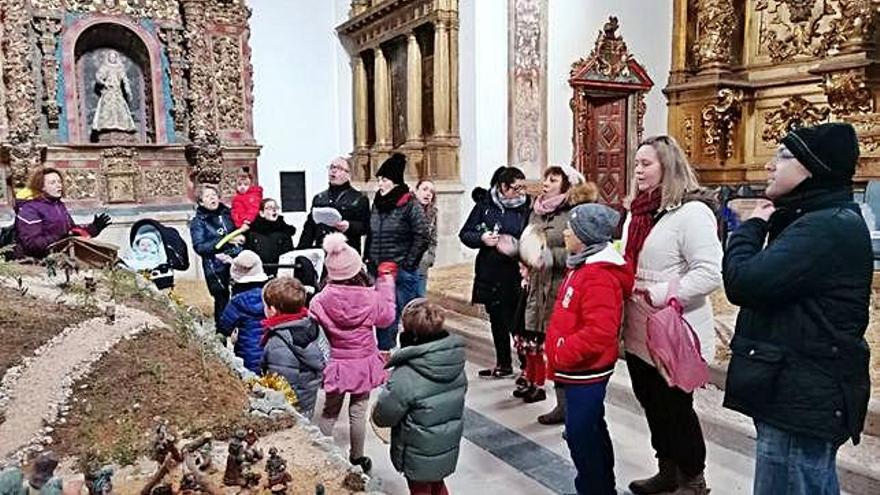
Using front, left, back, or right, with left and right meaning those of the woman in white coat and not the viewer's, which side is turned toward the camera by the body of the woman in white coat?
left

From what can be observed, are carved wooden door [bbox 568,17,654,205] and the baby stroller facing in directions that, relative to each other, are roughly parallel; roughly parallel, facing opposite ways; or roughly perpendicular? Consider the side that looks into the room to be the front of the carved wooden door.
roughly parallel

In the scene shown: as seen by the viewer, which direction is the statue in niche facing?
toward the camera

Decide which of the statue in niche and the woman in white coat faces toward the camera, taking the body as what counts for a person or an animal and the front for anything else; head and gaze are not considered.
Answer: the statue in niche

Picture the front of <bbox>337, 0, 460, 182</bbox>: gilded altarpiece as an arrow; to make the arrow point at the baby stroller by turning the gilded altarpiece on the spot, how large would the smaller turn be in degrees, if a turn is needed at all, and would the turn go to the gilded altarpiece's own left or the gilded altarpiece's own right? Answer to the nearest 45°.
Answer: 0° — it already faces it

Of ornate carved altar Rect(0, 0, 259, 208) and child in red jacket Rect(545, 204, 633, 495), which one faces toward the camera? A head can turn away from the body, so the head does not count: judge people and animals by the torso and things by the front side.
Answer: the ornate carved altar

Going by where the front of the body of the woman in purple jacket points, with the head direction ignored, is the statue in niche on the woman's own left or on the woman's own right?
on the woman's own left

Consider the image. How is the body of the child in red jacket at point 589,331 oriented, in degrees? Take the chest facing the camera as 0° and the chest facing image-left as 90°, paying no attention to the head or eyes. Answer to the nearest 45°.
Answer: approximately 90°

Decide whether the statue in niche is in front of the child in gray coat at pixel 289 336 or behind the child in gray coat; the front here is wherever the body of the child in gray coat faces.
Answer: in front

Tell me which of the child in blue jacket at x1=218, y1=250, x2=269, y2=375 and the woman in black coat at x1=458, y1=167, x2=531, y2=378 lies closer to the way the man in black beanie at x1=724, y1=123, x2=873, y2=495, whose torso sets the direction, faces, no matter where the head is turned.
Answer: the child in blue jacket

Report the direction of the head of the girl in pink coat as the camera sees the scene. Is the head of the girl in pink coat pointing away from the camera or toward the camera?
away from the camera

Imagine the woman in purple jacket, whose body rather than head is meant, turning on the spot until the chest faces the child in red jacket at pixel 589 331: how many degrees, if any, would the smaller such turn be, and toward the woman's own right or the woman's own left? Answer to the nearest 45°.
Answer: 0° — they already face them

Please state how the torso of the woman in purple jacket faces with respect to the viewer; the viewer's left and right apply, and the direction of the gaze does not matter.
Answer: facing the viewer and to the right of the viewer

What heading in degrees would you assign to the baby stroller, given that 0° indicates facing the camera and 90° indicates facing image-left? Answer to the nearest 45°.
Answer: approximately 45°

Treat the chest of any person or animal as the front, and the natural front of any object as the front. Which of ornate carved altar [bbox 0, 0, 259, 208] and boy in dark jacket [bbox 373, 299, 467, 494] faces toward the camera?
the ornate carved altar

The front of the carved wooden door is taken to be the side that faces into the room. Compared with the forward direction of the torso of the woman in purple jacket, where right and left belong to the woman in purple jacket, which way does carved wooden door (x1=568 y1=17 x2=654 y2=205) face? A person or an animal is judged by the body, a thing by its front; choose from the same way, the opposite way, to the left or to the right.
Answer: to the right

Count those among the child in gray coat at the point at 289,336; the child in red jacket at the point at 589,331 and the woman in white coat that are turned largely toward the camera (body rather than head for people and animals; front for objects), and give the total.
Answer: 0

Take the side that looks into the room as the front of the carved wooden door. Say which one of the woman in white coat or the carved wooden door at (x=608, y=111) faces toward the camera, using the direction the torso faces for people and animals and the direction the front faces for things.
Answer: the carved wooden door

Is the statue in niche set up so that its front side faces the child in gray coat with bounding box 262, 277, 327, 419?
yes
